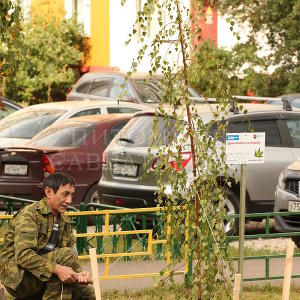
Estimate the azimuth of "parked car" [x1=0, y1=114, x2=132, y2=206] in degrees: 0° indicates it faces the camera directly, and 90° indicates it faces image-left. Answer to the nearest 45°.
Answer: approximately 225°

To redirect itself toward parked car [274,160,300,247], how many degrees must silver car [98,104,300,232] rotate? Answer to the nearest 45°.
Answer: approximately 90° to its right

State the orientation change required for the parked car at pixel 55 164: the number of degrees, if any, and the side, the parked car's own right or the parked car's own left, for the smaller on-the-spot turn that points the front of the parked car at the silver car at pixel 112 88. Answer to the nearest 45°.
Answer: approximately 45° to the parked car's own left

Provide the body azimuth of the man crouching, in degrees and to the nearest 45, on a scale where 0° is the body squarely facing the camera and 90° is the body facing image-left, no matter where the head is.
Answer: approximately 315°

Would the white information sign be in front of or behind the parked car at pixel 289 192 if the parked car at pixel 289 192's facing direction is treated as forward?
in front

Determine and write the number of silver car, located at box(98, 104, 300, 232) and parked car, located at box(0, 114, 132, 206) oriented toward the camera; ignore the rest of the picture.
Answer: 0

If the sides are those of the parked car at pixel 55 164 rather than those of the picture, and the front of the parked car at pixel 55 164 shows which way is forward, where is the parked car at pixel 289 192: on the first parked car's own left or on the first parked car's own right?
on the first parked car's own right

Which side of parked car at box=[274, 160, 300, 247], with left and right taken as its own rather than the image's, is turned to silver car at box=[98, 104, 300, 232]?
right

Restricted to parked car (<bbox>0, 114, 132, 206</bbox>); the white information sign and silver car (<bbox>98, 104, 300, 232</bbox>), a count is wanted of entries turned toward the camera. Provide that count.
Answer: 1

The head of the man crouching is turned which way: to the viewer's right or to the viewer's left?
to the viewer's right

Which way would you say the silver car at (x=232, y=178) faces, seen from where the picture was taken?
facing away from the viewer and to the right of the viewer

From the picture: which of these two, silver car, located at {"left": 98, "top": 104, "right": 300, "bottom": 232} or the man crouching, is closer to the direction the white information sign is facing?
the man crouching
